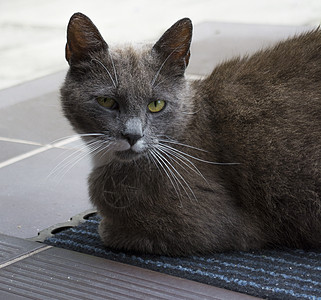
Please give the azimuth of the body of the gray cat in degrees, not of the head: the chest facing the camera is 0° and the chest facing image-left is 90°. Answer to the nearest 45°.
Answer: approximately 90°
